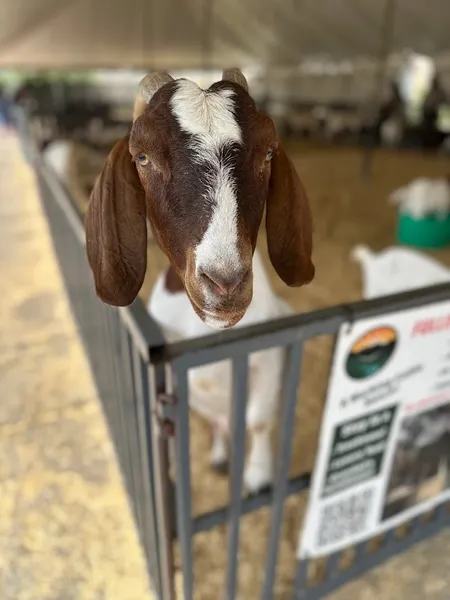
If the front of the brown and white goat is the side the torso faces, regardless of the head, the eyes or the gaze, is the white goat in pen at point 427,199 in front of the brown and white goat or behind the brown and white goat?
behind

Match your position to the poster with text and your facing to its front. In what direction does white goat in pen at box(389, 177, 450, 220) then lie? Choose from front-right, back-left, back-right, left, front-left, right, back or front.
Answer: back-left

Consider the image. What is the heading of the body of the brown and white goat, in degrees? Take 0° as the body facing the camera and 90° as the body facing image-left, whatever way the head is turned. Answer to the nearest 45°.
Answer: approximately 0°

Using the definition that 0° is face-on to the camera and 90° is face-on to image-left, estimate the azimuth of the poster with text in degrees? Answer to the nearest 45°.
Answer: approximately 315°

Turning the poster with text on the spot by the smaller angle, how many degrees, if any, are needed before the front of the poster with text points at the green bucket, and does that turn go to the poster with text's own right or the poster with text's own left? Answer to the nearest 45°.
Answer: approximately 135° to the poster with text's own left
